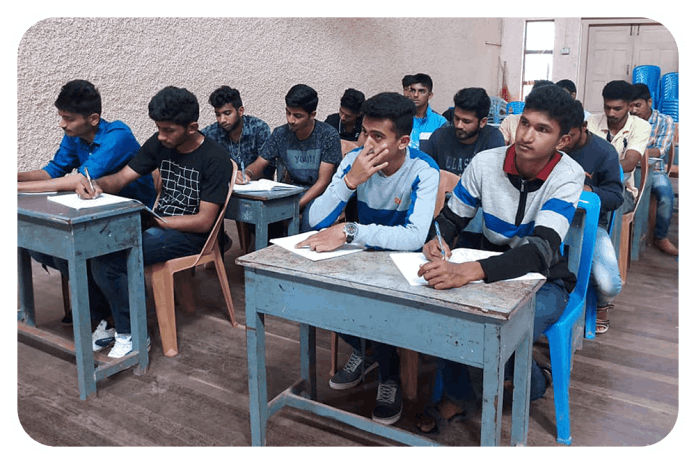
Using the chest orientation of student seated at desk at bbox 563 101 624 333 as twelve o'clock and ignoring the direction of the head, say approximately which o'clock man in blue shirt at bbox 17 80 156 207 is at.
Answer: The man in blue shirt is roughly at 1 o'clock from the student seated at desk.

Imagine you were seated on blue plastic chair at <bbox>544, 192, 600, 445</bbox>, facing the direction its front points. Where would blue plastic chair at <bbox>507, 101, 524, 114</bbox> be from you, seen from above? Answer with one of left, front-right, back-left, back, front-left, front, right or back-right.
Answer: back-right

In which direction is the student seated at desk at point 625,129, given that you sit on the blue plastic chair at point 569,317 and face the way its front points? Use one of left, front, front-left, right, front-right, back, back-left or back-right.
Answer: back-right

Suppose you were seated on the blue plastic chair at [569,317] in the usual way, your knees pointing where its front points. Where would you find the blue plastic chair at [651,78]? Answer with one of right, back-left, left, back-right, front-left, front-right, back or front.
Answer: back-right

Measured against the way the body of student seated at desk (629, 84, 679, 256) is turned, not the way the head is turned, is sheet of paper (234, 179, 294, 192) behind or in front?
in front

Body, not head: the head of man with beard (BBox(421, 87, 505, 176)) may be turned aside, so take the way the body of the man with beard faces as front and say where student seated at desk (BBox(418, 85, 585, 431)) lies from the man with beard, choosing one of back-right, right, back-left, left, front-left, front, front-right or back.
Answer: front-left

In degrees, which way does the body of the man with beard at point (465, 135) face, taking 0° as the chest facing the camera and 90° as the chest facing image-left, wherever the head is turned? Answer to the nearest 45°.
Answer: approximately 45°

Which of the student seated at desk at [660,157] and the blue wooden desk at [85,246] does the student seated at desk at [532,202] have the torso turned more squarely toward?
the blue wooden desk

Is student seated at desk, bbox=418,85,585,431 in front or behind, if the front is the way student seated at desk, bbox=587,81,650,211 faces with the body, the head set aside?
in front

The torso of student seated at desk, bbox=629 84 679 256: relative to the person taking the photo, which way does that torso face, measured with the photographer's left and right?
facing the viewer and to the left of the viewer
